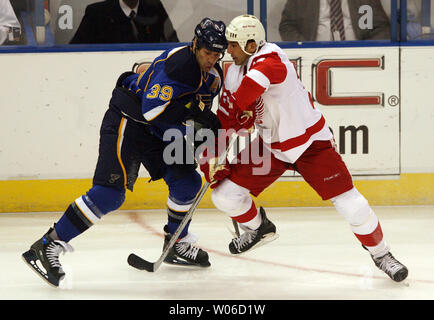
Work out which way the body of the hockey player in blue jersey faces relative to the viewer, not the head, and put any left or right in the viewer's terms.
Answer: facing the viewer and to the right of the viewer

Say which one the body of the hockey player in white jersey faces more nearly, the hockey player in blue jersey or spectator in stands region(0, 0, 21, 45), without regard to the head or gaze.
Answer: the hockey player in blue jersey

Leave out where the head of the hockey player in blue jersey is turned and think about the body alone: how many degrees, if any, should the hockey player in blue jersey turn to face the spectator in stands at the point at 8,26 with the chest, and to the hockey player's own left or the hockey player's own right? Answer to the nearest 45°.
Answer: approximately 135° to the hockey player's own left

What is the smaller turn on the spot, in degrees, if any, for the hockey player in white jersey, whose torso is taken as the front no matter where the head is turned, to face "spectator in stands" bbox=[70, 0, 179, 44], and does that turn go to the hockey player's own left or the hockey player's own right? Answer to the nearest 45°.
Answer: approximately 90° to the hockey player's own right

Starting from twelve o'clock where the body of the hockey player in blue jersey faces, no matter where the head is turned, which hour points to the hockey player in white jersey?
The hockey player in white jersey is roughly at 11 o'clock from the hockey player in blue jersey.

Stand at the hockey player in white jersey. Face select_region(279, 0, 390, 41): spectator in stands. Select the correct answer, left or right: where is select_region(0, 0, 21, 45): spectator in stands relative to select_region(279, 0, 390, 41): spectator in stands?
left

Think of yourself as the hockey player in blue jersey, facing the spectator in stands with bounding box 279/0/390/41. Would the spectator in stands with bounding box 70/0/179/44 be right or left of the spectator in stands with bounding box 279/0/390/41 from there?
left

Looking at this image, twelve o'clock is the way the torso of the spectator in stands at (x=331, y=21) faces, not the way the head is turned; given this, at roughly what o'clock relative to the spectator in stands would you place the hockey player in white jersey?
The hockey player in white jersey is roughly at 12 o'clock from the spectator in stands.

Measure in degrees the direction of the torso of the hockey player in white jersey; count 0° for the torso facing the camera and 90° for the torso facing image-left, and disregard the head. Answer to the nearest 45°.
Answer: approximately 45°

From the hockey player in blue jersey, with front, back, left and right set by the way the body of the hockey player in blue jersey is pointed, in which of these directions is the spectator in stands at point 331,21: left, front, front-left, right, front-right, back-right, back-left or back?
left

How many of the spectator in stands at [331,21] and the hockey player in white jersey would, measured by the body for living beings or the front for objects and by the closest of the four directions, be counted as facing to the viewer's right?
0

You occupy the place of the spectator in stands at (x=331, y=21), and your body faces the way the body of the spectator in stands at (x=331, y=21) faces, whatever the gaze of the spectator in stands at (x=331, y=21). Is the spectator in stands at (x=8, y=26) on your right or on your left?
on your right

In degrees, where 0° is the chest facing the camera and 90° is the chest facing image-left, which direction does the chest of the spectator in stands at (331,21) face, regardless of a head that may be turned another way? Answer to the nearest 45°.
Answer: approximately 0°

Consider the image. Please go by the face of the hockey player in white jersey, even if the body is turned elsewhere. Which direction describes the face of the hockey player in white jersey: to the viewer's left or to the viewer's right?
to the viewer's left

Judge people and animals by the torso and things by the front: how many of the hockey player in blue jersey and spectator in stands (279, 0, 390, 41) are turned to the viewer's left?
0
